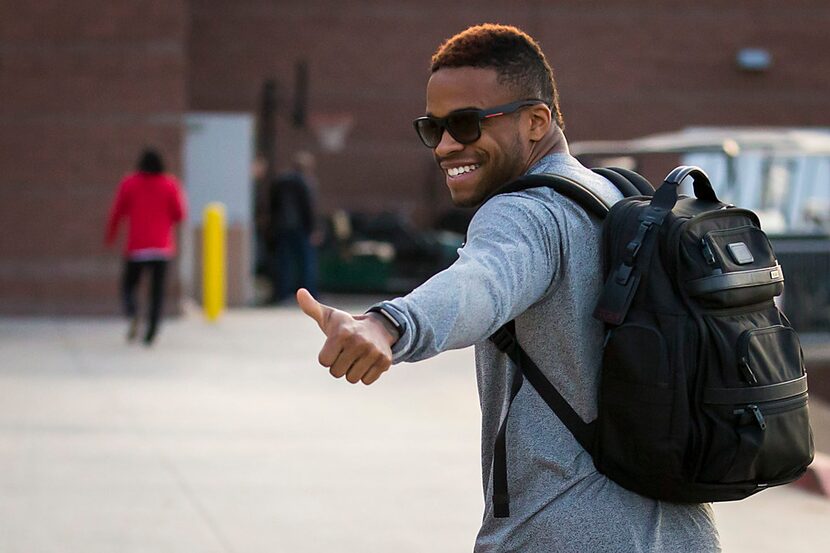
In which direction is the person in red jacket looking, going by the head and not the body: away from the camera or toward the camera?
away from the camera

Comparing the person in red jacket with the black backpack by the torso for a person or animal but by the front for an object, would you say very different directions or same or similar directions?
very different directions

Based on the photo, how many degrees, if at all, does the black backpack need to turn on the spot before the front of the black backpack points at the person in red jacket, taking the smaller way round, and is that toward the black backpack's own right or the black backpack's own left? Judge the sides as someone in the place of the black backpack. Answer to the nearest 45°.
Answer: approximately 180°

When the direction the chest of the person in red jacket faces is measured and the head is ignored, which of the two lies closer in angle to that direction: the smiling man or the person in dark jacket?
the person in dark jacket

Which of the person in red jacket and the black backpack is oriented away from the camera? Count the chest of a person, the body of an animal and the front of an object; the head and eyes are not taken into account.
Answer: the person in red jacket

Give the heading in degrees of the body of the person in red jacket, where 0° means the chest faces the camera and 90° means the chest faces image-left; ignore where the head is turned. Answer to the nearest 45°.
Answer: approximately 180°

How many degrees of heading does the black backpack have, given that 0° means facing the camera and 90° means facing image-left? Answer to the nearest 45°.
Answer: approximately 315°

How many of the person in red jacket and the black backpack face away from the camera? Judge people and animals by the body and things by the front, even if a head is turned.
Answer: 1

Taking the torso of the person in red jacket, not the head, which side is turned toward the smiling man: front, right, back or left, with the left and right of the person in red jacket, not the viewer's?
back

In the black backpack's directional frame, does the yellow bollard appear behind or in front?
behind

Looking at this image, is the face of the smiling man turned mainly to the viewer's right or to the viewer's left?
to the viewer's left
